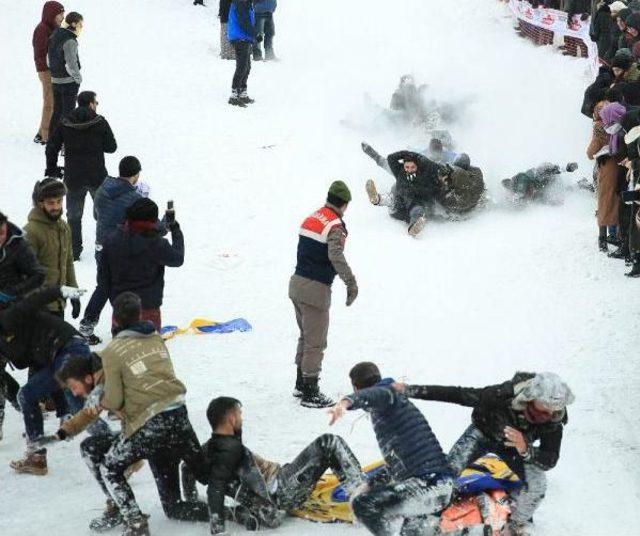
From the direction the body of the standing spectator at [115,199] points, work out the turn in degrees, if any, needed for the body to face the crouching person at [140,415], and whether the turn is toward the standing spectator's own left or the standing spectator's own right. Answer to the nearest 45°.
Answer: approximately 135° to the standing spectator's own right

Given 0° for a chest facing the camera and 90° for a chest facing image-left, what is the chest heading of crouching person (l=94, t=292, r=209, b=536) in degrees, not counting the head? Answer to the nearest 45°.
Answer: approximately 135°

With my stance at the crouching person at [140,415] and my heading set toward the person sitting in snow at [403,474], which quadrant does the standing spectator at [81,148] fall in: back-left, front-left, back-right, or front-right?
back-left

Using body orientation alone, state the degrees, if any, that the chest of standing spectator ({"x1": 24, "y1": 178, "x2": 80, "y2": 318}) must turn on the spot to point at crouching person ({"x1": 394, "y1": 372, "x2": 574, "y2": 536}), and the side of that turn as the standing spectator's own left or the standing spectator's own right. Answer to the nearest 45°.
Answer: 0° — they already face them

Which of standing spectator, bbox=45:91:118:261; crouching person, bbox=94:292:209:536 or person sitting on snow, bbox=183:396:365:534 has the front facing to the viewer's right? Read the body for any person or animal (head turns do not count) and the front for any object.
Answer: the person sitting on snow

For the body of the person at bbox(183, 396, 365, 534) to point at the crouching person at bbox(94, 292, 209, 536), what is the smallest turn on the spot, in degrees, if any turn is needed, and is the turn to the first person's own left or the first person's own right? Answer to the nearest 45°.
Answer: approximately 180°

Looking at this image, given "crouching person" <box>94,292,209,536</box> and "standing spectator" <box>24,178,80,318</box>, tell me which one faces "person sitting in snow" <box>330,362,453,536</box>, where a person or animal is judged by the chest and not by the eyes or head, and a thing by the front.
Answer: the standing spectator

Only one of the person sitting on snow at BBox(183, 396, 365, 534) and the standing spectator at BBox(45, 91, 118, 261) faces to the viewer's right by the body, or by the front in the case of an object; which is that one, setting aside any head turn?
the person sitting on snow

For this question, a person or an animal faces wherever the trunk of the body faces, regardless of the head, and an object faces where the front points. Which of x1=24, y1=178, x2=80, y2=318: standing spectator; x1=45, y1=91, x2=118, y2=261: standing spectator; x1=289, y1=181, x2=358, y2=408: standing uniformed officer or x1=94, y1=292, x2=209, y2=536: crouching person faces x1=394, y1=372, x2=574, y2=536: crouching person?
x1=24, y1=178, x2=80, y2=318: standing spectator

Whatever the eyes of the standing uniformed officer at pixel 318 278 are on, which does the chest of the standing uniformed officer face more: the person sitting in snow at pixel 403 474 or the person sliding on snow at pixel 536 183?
the person sliding on snow

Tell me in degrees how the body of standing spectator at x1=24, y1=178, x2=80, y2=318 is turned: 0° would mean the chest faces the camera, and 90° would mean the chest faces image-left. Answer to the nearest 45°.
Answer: approximately 315°

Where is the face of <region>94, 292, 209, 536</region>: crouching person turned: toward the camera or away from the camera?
away from the camera

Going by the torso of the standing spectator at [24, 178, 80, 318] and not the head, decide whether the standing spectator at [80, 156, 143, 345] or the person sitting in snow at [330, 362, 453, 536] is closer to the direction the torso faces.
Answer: the person sitting in snow
